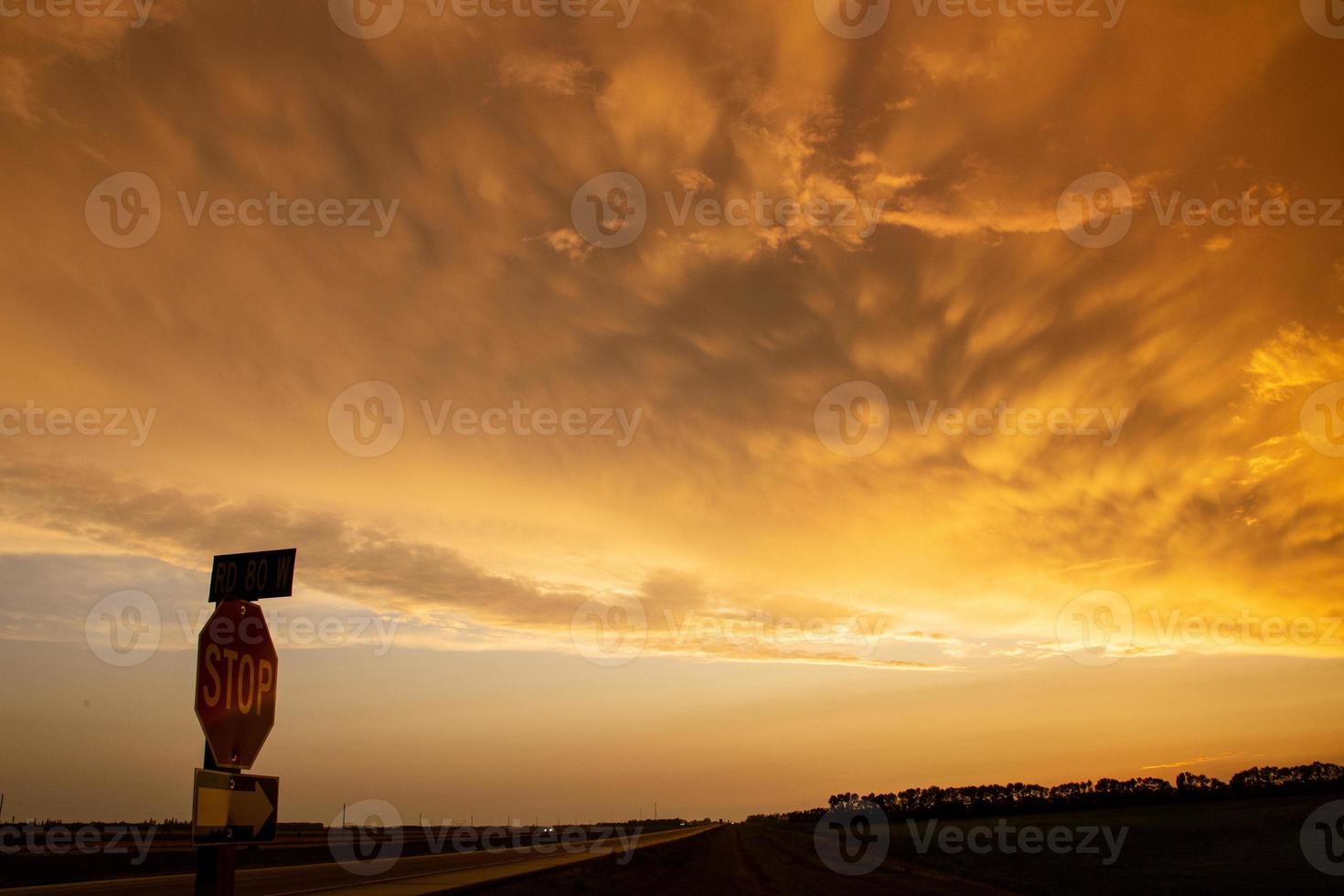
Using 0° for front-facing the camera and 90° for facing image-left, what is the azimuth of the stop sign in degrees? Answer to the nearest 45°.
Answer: approximately 315°

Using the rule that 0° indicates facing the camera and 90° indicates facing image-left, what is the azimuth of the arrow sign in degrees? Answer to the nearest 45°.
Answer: approximately 315°
